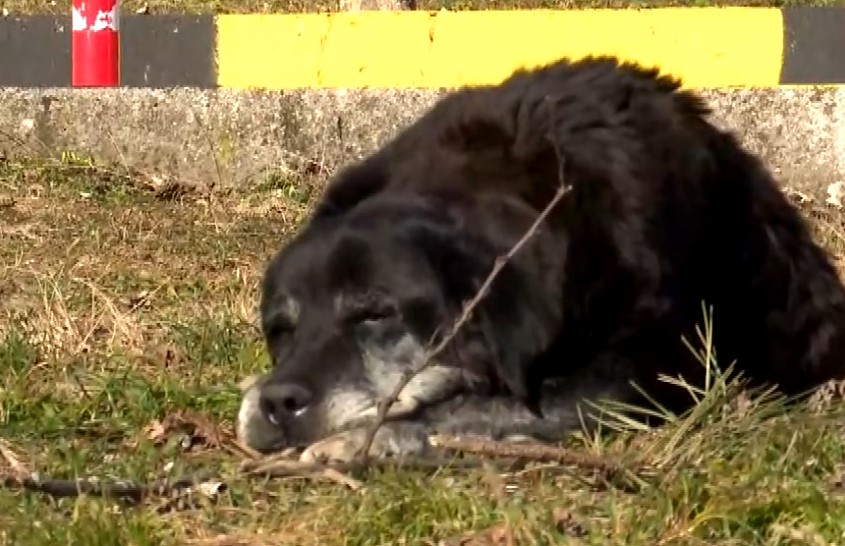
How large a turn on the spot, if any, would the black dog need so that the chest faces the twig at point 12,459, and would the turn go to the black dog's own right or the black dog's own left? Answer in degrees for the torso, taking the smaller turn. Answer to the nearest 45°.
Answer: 0° — it already faces it

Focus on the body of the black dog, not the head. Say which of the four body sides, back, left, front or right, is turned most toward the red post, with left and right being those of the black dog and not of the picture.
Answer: right

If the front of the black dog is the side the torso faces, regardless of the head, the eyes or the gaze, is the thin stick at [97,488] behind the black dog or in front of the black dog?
in front
